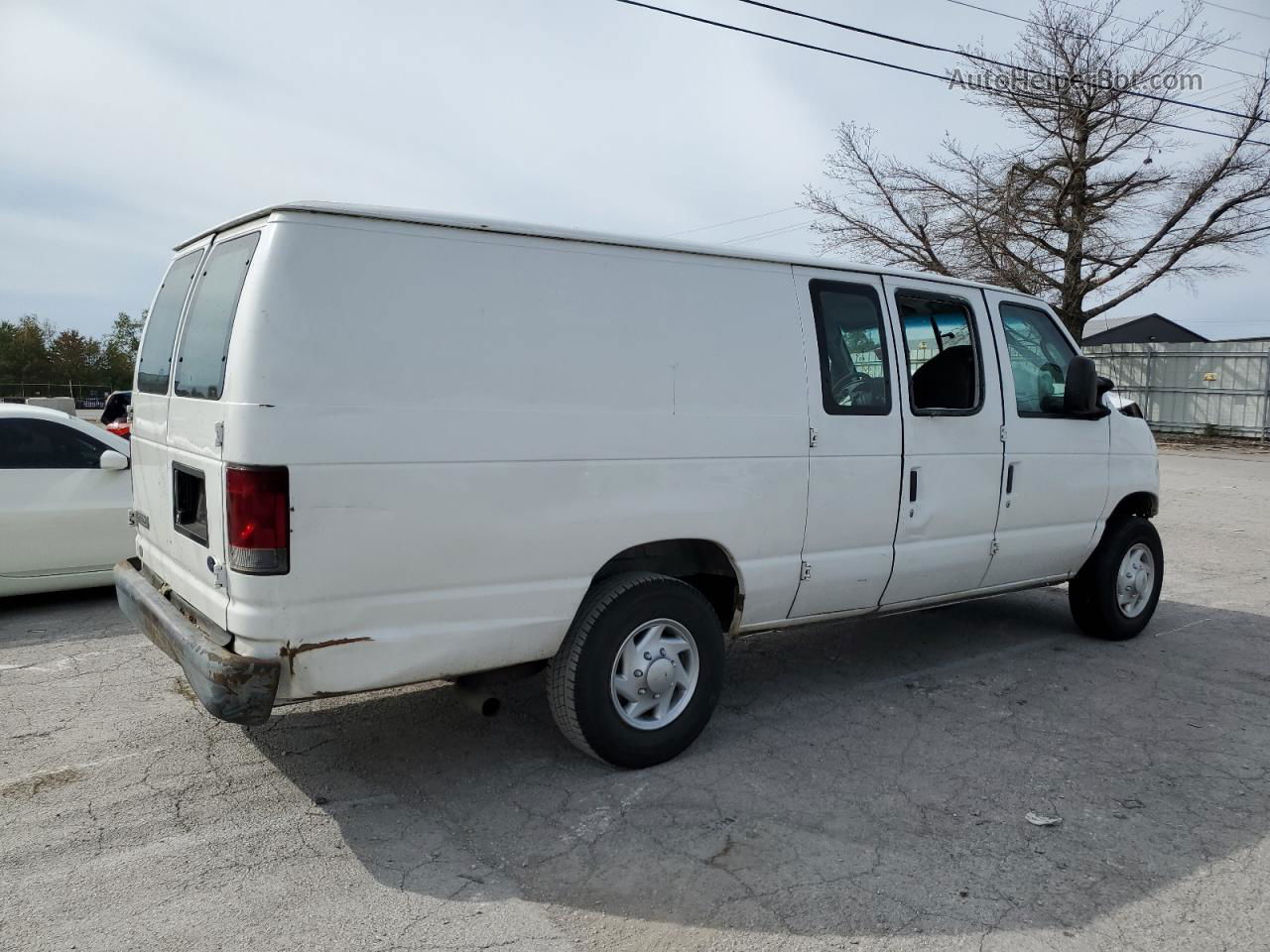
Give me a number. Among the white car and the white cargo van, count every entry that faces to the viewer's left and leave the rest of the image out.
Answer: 0

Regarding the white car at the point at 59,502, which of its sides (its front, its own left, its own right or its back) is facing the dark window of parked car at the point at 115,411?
left

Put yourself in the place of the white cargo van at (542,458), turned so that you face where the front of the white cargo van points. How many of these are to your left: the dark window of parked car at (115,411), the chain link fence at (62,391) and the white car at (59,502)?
3

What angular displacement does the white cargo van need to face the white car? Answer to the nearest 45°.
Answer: approximately 90° to its left

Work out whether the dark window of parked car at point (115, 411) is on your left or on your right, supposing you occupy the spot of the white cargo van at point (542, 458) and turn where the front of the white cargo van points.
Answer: on your left

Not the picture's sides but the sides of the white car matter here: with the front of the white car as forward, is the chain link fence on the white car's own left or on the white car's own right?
on the white car's own left

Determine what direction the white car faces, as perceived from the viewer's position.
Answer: facing to the right of the viewer

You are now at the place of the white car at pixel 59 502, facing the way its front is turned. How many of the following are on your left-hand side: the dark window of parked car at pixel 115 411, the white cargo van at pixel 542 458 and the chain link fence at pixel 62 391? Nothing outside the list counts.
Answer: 2
